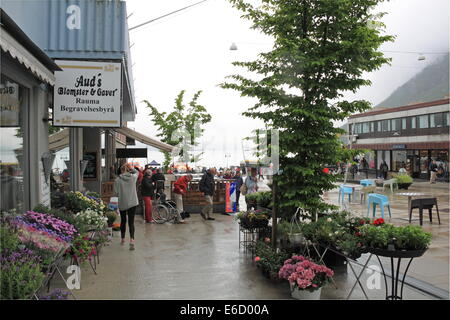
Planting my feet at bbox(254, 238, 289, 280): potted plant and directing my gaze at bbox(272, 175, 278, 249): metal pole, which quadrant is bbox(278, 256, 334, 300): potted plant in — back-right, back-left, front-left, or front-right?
back-right

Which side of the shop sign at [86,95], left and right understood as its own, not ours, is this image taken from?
front

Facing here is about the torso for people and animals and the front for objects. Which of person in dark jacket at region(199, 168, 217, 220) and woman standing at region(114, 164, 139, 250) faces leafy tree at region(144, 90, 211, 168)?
the woman standing

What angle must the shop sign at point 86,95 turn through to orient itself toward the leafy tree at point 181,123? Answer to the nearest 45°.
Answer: approximately 180°
